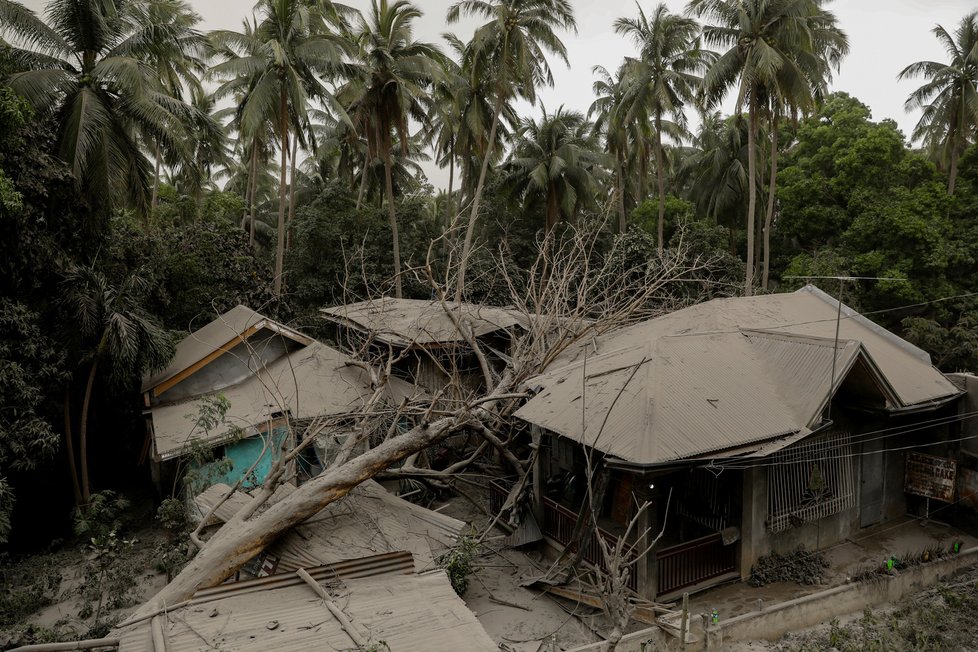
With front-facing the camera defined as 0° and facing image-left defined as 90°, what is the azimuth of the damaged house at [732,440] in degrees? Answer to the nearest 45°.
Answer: approximately 315°

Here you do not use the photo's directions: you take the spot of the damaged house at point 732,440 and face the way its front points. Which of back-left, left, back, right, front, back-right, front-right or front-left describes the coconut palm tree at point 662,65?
back-left

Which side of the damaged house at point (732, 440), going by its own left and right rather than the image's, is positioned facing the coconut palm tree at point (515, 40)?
back

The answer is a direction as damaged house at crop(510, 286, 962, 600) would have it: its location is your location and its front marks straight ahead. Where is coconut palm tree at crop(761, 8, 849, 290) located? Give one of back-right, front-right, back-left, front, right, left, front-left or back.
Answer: back-left

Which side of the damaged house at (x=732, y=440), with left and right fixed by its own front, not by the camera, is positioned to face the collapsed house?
right

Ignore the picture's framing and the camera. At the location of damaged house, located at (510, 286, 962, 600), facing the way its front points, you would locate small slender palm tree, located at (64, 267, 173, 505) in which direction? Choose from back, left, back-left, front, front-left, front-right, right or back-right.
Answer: back-right

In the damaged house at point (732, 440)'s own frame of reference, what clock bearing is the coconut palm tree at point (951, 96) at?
The coconut palm tree is roughly at 8 o'clock from the damaged house.

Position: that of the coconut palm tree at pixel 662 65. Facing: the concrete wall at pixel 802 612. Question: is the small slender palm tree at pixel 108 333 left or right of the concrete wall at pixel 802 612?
right

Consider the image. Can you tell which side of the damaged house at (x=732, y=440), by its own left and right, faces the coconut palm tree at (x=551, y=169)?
back

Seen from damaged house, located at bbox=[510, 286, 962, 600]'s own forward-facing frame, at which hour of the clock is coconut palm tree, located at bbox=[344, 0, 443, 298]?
The coconut palm tree is roughly at 6 o'clock from the damaged house.

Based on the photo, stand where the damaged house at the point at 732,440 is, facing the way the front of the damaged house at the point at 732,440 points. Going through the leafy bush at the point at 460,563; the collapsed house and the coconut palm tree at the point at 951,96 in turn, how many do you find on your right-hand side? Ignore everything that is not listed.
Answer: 2

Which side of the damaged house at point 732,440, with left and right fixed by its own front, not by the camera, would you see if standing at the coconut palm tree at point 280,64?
back

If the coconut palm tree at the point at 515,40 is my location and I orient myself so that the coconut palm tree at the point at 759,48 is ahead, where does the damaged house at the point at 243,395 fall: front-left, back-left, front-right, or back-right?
back-right

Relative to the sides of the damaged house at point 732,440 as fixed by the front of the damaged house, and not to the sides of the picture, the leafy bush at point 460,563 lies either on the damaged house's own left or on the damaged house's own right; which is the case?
on the damaged house's own right
